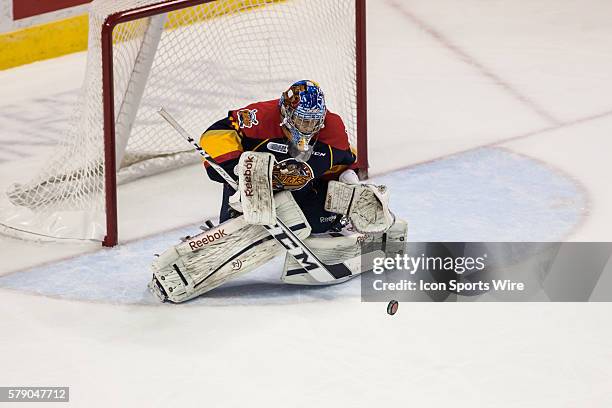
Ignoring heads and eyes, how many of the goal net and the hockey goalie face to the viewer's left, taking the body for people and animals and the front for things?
0

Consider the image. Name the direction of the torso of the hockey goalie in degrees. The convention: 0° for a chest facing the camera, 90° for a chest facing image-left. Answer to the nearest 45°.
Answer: approximately 0°

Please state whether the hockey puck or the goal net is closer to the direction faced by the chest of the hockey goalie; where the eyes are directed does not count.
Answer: the hockey puck

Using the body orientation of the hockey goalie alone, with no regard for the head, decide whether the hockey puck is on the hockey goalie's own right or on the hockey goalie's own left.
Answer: on the hockey goalie's own left

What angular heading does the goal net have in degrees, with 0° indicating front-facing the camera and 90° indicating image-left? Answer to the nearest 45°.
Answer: approximately 315°

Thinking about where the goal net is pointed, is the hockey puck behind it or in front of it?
in front
